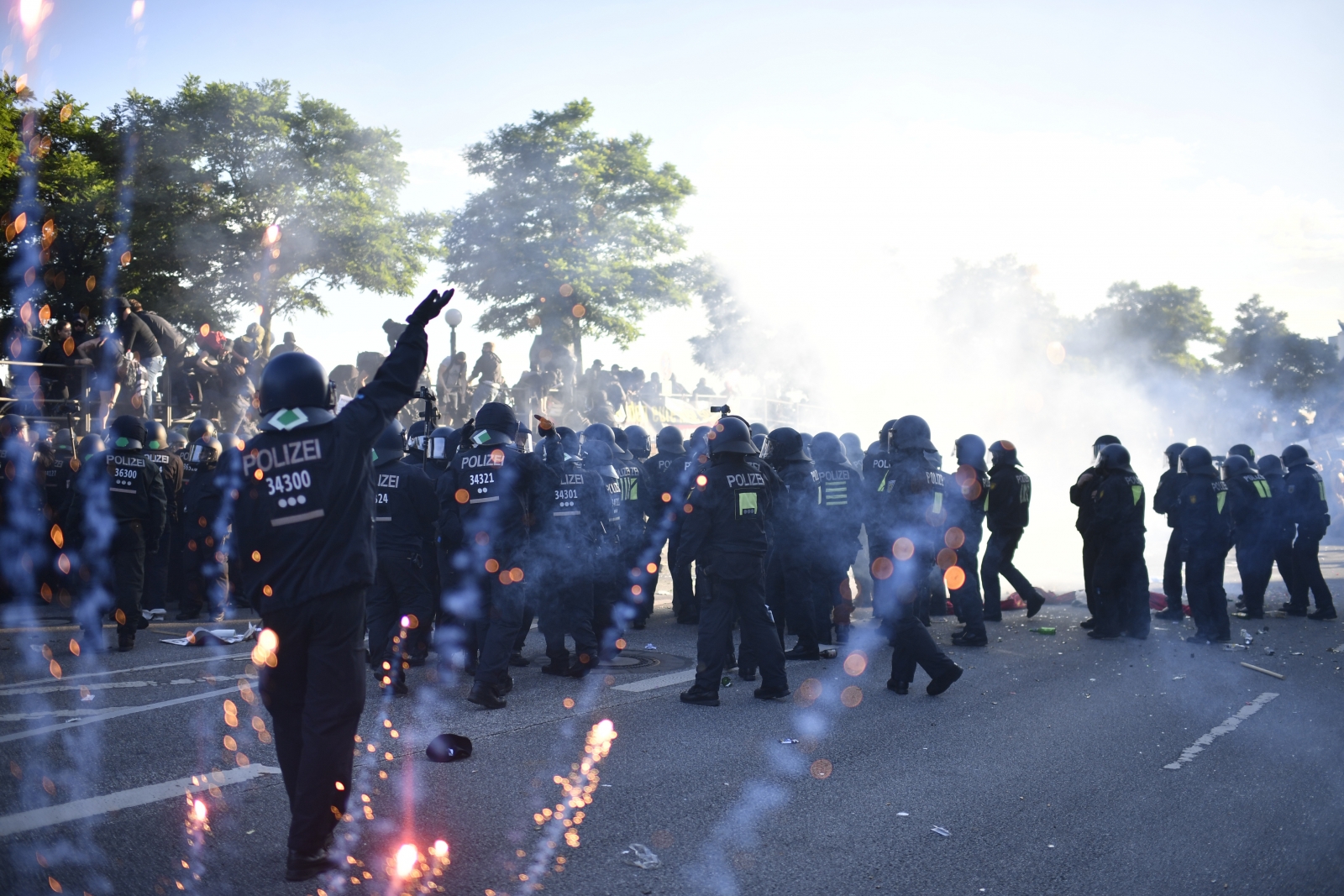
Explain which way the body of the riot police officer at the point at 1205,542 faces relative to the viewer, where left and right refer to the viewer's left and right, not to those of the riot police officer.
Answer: facing away from the viewer and to the left of the viewer

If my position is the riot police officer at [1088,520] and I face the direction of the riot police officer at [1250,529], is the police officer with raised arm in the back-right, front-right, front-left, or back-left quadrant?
back-right

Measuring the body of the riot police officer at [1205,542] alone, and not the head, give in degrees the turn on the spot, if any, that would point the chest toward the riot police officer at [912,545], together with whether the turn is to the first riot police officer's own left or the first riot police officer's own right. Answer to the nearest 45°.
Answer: approximately 90° to the first riot police officer's own left

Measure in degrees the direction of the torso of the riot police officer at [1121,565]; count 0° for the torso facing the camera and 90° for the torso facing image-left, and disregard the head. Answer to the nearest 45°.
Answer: approximately 135°

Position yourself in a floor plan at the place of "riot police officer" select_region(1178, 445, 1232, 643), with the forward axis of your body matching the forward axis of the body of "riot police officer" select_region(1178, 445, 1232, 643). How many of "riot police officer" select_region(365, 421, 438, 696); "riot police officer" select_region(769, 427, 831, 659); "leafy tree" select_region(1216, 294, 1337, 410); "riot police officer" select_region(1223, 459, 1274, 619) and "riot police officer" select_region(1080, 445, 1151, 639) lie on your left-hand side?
3

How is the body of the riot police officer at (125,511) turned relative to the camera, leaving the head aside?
away from the camera

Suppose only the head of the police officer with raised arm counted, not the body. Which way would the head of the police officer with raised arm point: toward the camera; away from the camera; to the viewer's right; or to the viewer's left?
away from the camera

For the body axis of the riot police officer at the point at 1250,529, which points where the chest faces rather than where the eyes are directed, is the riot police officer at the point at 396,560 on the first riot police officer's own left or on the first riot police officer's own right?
on the first riot police officer's own left

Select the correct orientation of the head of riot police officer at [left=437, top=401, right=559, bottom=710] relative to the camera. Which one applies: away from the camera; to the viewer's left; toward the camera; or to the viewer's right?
away from the camera

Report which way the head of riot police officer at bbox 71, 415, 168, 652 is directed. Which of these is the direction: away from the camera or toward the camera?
away from the camera

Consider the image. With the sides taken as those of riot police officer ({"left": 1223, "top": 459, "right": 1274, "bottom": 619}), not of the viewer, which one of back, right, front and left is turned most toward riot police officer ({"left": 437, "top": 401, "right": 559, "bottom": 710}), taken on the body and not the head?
left
